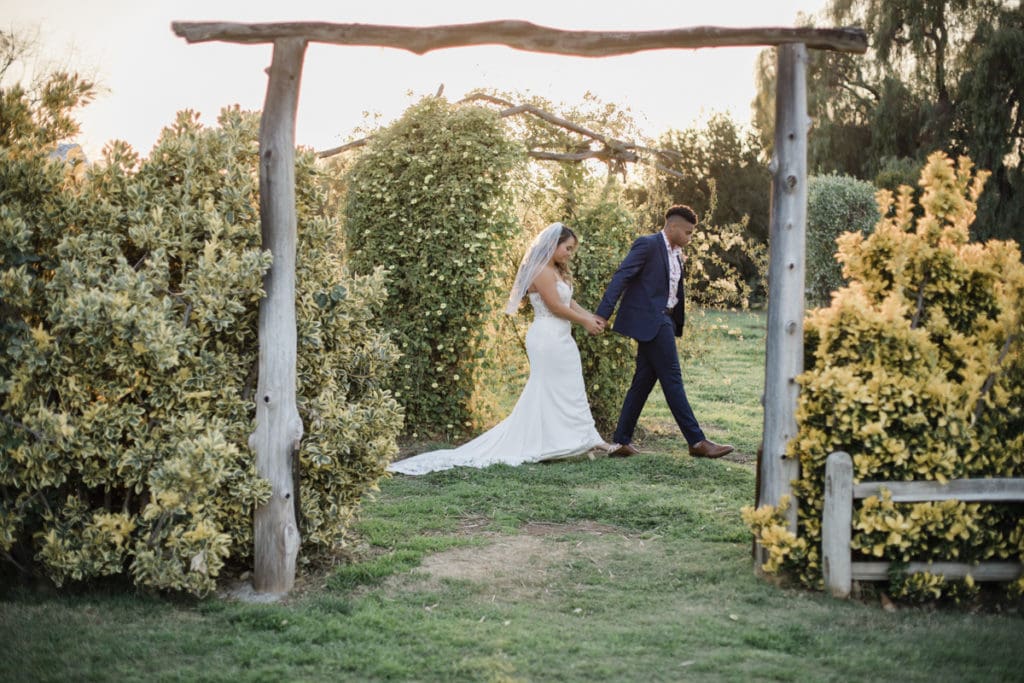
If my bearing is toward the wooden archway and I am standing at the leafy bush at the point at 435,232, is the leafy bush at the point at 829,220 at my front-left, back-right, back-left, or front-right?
back-left

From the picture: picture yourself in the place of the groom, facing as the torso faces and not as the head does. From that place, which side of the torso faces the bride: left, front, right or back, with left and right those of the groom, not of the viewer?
back

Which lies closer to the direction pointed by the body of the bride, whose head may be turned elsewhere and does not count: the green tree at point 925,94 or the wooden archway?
the green tree

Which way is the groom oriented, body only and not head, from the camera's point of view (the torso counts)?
to the viewer's right

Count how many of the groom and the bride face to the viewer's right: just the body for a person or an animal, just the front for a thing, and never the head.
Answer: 2

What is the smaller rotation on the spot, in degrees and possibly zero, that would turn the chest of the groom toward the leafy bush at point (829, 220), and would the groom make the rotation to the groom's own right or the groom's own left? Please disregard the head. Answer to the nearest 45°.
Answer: approximately 90° to the groom's own left

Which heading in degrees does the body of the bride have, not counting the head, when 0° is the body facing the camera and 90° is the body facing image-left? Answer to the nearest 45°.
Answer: approximately 270°
